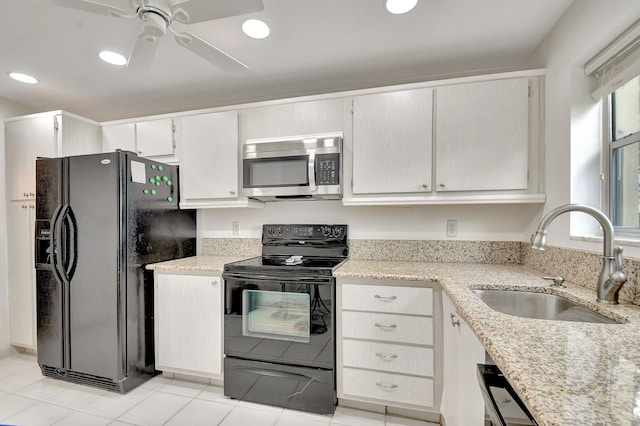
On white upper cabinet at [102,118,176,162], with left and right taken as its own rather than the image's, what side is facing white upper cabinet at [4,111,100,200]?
right

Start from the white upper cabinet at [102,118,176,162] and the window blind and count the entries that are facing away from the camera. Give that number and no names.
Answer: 0

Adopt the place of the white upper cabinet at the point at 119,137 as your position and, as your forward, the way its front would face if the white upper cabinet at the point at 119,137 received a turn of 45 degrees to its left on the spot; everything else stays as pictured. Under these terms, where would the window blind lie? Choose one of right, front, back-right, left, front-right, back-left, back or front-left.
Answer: front-left

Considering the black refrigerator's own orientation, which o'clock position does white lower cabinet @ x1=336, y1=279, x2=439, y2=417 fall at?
The white lower cabinet is roughly at 9 o'clock from the black refrigerator.

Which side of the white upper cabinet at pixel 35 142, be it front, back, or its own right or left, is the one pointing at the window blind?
left

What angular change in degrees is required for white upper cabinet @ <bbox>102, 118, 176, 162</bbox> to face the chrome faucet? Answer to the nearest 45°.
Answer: approximately 90° to its left

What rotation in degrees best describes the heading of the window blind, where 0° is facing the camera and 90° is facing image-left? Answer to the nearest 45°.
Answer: approximately 45°

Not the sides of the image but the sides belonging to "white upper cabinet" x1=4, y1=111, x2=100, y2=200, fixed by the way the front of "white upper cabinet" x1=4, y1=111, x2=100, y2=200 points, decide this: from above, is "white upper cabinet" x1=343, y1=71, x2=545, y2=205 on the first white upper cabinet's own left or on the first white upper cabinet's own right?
on the first white upper cabinet's own left

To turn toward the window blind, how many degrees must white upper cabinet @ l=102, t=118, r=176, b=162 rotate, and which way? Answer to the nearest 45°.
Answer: approximately 90° to its left

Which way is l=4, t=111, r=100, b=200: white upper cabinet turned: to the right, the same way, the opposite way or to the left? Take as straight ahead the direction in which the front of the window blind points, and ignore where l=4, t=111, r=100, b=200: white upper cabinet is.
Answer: to the left

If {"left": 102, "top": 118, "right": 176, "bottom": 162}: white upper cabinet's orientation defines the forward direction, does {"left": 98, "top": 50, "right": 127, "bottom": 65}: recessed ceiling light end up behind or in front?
in front

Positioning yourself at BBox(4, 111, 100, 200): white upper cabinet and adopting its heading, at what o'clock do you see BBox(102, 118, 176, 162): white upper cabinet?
BBox(102, 118, 176, 162): white upper cabinet is roughly at 9 o'clock from BBox(4, 111, 100, 200): white upper cabinet.

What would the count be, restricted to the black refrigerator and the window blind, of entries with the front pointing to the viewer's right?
0

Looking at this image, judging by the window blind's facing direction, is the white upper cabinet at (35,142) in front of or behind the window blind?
in front

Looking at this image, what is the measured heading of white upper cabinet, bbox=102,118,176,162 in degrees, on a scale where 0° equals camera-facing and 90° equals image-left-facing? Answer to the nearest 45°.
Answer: approximately 45°

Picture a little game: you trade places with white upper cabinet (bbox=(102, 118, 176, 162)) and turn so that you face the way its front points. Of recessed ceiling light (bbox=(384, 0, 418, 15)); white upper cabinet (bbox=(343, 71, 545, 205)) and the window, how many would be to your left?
3
